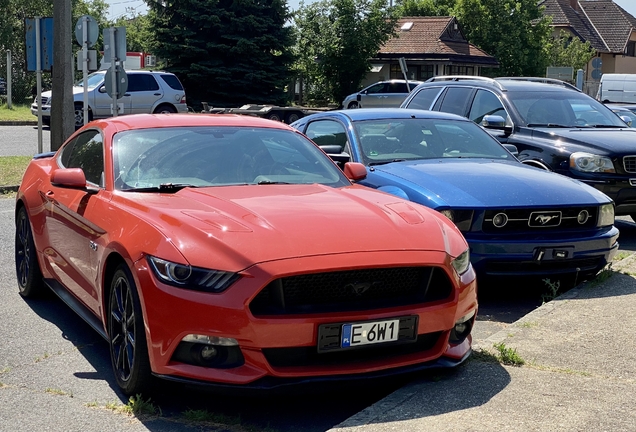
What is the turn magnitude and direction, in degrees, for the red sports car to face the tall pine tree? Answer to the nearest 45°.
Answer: approximately 135° to its left

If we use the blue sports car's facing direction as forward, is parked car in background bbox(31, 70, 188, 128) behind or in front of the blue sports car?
behind

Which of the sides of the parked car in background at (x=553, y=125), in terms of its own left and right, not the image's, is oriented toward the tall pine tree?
back

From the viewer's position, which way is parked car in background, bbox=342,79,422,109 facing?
facing to the left of the viewer

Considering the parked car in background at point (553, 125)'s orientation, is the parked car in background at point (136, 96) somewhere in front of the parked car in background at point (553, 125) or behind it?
behind

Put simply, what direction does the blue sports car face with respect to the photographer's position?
facing the viewer and to the right of the viewer

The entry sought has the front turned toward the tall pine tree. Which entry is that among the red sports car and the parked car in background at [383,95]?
the parked car in background

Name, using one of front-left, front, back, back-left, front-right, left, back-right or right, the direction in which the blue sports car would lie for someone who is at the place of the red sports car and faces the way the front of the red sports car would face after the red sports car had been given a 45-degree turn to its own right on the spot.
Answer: back-left

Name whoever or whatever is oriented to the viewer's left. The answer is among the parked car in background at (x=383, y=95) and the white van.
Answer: the parked car in background

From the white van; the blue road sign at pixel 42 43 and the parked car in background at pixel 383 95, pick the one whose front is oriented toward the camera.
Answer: the blue road sign
